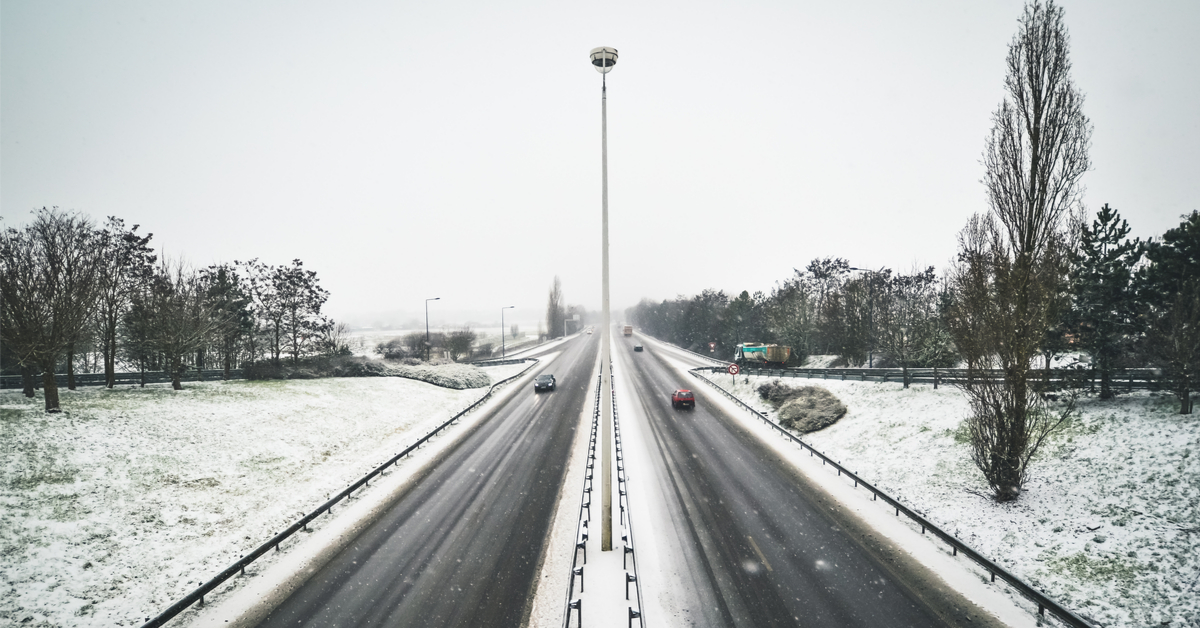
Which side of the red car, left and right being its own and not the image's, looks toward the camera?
back

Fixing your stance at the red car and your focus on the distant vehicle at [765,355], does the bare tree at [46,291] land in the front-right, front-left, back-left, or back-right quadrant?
back-left

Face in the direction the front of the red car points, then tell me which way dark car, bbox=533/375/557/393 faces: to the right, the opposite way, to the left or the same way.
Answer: the opposite way

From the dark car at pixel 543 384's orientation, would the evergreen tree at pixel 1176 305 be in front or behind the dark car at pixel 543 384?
in front

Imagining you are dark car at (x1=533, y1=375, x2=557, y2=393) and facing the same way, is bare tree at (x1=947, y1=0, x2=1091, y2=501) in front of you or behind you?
in front

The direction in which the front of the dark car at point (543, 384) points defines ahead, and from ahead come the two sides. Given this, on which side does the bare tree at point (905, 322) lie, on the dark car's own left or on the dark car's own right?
on the dark car's own left

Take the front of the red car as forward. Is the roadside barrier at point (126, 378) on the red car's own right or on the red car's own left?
on the red car's own left

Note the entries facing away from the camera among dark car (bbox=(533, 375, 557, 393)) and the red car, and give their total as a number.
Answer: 1

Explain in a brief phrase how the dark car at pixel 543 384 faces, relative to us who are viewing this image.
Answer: facing the viewer

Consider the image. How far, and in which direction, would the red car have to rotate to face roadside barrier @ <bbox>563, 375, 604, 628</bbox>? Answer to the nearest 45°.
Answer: approximately 180°

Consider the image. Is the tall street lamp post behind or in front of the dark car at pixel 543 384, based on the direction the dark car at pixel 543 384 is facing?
in front

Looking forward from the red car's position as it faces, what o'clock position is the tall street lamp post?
The tall street lamp post is roughly at 6 o'clock from the red car.
